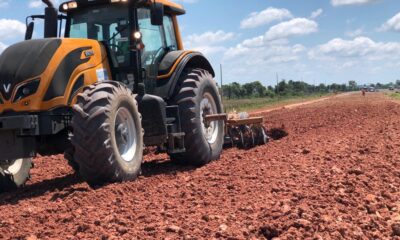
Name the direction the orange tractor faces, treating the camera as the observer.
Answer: facing the viewer and to the left of the viewer
